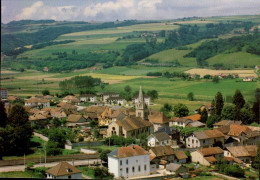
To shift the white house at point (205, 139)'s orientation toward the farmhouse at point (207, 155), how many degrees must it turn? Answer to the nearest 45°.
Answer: approximately 45° to its left

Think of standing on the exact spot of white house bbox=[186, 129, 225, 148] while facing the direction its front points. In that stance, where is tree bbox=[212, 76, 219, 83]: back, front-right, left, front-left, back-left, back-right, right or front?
back-right

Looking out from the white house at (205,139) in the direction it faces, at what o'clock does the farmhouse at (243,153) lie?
The farmhouse is roughly at 9 o'clock from the white house.

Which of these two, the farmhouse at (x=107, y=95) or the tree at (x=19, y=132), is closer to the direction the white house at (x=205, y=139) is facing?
the tree

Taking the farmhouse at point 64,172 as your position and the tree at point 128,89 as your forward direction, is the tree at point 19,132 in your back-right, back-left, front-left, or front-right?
front-left

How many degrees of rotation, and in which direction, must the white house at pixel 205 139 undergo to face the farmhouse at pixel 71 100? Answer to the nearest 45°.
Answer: approximately 90° to its right

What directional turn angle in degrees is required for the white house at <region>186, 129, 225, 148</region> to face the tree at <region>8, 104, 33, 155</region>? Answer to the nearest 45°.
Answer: approximately 45° to its right

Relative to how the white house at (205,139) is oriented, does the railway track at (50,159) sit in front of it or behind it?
in front

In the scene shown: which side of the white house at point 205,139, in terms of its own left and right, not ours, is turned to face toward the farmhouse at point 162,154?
front

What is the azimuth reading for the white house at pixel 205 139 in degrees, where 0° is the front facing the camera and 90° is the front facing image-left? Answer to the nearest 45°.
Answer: approximately 45°

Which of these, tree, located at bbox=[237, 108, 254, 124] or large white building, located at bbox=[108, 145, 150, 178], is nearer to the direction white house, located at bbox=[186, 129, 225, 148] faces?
the large white building

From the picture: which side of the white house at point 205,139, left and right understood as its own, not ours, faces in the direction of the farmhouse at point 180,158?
front

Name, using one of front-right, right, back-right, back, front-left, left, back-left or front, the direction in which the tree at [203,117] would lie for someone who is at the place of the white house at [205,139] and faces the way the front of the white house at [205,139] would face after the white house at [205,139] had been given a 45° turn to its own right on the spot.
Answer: right

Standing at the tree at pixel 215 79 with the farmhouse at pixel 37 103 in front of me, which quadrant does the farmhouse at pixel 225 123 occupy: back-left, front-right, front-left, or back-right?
front-left

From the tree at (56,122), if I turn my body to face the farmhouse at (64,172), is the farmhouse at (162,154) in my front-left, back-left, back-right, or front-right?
front-left
